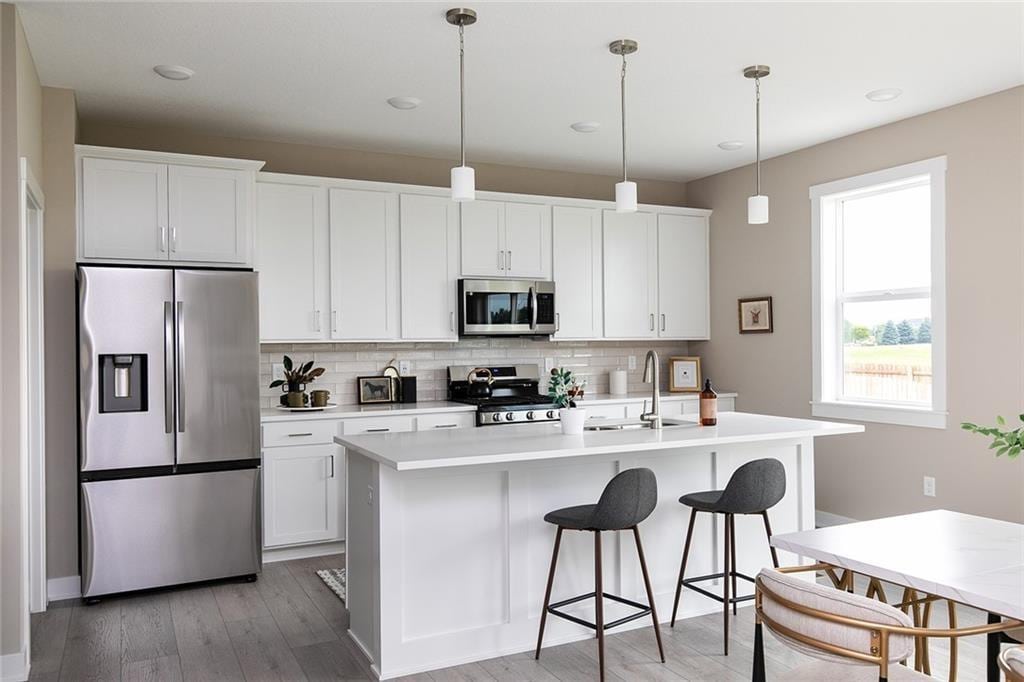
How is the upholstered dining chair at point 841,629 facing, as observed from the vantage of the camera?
facing away from the viewer and to the right of the viewer

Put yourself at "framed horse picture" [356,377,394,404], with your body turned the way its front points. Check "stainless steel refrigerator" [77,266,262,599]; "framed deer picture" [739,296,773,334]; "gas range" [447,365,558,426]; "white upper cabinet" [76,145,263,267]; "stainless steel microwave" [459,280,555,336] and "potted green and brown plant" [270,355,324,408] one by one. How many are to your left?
3

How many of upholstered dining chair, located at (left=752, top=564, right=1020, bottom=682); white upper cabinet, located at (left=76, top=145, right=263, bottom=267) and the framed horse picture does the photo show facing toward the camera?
2

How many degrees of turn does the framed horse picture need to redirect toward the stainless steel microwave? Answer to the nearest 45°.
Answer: approximately 90° to its left

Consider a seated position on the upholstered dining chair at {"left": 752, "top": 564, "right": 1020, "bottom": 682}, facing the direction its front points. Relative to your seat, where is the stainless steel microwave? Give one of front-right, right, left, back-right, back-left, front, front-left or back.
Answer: left

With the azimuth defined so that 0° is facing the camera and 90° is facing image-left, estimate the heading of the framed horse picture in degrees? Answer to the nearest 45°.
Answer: approximately 0°

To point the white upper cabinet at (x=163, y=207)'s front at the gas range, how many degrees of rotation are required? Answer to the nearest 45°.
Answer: approximately 90° to its left

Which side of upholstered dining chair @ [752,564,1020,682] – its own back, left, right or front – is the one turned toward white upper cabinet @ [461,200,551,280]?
left

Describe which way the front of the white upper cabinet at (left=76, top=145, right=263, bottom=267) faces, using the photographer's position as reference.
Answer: facing the viewer

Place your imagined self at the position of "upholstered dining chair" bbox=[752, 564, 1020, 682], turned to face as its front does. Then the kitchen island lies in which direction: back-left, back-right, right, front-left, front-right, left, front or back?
left

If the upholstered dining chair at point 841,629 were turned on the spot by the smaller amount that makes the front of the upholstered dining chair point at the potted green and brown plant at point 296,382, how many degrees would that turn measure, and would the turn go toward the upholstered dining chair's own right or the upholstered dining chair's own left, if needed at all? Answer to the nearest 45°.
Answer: approximately 90° to the upholstered dining chair's own left

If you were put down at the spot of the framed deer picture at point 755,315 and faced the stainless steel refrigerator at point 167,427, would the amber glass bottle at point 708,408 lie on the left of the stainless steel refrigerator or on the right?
left

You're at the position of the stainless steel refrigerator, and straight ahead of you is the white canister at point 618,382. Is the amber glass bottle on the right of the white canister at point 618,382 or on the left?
right

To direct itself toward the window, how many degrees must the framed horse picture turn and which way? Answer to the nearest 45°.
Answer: approximately 90° to its left

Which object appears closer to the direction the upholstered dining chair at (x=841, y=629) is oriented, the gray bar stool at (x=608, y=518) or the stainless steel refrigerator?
the gray bar stool
